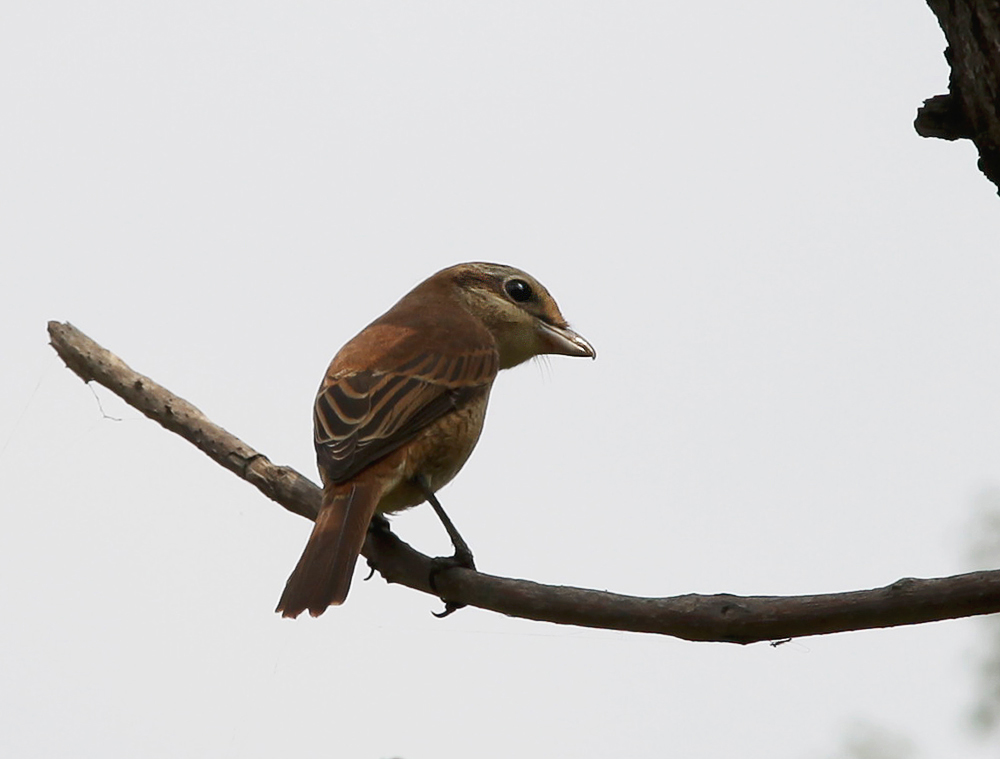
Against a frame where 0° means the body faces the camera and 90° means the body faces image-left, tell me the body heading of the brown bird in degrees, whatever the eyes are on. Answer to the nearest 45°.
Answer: approximately 225°
